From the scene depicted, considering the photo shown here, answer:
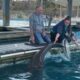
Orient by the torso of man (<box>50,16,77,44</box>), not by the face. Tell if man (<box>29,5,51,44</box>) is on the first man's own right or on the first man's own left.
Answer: on the first man's own right

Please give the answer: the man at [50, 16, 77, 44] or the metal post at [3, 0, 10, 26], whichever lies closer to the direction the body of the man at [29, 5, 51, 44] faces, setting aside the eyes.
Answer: the man

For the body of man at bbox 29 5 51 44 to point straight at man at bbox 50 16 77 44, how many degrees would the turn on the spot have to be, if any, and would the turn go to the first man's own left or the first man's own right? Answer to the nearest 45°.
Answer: approximately 45° to the first man's own left
